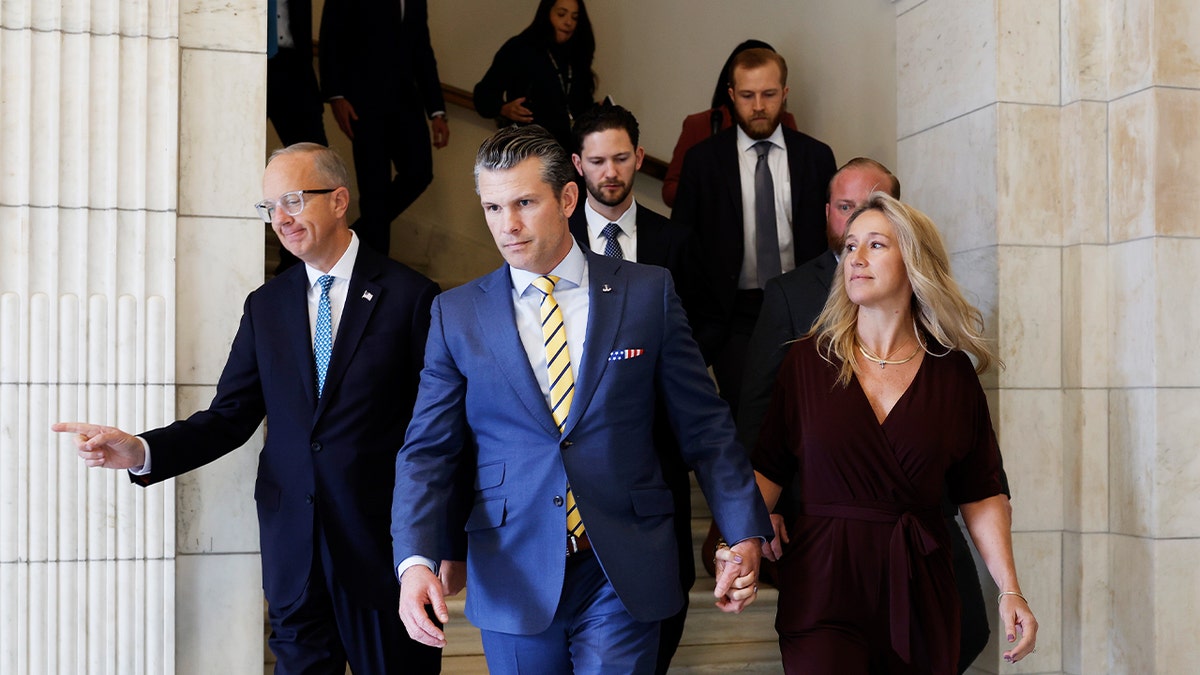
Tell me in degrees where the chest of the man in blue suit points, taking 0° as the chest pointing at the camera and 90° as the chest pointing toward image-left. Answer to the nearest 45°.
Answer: approximately 0°

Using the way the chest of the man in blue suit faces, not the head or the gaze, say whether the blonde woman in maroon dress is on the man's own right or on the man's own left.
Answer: on the man's own left

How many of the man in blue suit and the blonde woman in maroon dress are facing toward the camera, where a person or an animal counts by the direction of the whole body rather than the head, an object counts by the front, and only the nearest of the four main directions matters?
2

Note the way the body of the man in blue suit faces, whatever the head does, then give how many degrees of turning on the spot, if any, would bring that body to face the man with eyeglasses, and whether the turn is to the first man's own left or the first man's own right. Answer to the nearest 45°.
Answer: approximately 135° to the first man's own right

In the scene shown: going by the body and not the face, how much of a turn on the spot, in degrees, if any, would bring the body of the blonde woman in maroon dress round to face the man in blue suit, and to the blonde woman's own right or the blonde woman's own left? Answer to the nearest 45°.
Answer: approximately 45° to the blonde woman's own right

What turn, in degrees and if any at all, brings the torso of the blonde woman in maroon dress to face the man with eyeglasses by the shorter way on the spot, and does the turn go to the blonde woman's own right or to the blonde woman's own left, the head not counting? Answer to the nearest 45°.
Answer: approximately 90° to the blonde woman's own right

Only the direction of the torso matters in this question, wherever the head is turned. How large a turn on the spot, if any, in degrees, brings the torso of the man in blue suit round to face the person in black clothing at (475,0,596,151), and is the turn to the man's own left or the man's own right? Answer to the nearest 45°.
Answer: approximately 180°
